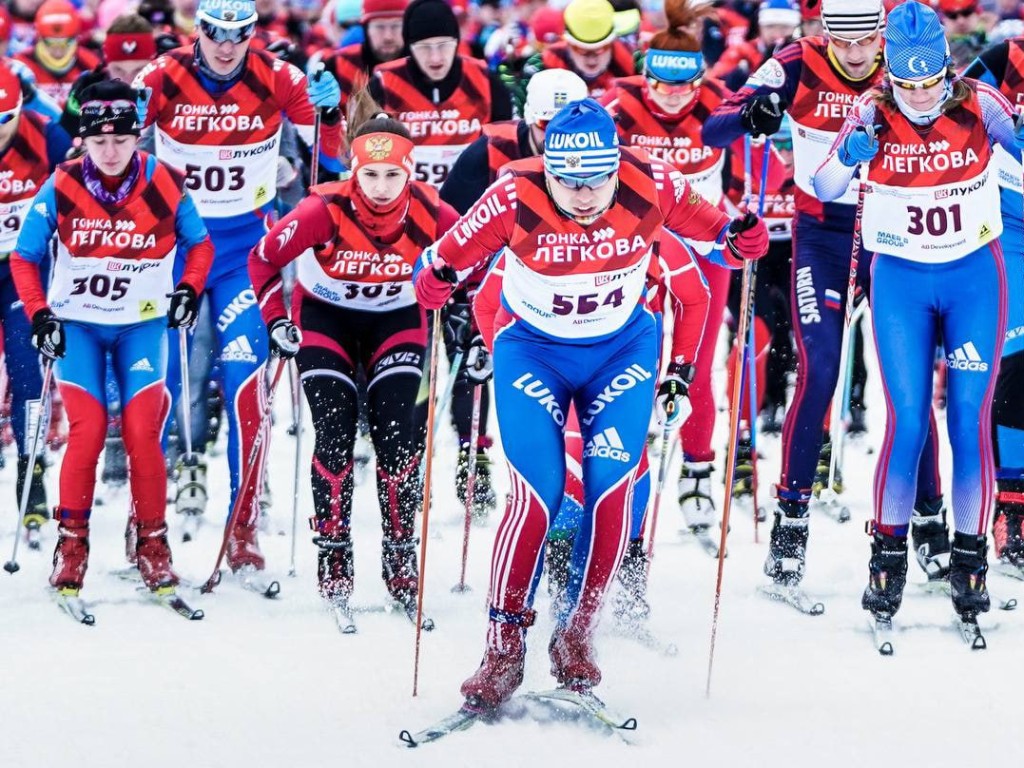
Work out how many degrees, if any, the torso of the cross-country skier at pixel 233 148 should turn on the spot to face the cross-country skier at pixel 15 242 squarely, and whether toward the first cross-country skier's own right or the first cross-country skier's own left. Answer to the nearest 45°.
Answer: approximately 135° to the first cross-country skier's own right

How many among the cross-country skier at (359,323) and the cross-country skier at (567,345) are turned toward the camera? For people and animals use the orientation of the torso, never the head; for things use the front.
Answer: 2

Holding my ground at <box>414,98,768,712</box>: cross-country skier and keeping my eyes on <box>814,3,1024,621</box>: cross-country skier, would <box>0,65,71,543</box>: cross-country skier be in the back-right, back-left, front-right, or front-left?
back-left

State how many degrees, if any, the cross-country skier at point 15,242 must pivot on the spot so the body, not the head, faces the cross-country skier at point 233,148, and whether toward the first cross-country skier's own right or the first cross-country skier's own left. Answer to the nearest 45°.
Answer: approximately 45° to the first cross-country skier's own left

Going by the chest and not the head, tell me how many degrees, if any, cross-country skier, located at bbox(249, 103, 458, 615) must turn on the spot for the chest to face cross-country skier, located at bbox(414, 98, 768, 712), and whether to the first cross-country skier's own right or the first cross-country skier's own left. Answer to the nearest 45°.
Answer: approximately 45° to the first cross-country skier's own left

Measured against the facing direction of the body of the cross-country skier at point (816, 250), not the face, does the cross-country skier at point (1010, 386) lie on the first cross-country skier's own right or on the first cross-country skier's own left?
on the first cross-country skier's own left
